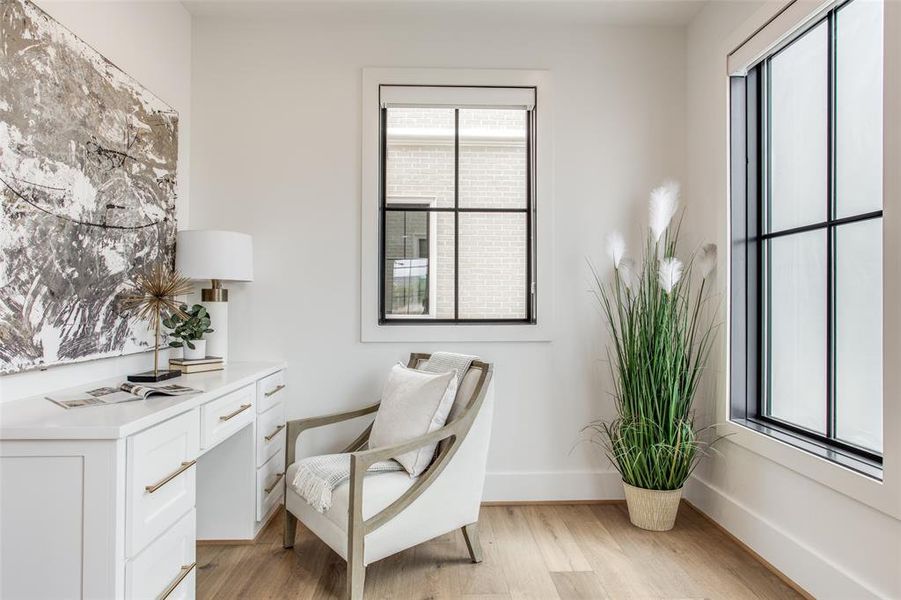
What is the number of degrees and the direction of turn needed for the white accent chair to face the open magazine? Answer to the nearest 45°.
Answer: approximately 45° to its right

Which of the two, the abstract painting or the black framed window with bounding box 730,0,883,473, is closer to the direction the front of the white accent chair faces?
the abstract painting

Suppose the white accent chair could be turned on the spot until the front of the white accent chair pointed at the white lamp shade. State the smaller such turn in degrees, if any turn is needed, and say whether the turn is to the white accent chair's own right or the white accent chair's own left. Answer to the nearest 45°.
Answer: approximately 90° to the white accent chair's own right

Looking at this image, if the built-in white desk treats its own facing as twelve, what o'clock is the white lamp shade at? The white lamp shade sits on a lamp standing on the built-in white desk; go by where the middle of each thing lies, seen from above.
The white lamp shade is roughly at 8 o'clock from the built-in white desk.

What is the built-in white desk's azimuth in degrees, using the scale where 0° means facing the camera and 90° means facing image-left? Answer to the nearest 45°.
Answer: approximately 315°

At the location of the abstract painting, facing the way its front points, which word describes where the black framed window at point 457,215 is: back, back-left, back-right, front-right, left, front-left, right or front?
front-left

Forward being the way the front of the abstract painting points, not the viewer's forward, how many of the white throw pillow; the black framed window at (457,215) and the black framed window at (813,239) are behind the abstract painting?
0

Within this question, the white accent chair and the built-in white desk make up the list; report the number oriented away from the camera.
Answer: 0

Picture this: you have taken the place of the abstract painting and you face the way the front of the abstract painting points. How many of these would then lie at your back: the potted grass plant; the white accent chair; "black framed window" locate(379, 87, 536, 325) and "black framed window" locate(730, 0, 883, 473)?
0

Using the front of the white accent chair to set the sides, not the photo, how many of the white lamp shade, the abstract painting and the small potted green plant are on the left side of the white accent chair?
0

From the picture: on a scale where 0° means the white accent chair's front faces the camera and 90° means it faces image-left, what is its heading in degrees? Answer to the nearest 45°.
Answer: approximately 45°

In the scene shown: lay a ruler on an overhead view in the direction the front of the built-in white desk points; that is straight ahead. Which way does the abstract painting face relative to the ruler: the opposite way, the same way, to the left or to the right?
the same way

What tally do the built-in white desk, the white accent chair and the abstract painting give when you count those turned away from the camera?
0

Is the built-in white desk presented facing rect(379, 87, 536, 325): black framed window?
no

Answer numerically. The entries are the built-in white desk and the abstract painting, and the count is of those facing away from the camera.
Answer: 0

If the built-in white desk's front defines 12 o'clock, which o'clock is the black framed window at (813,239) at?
The black framed window is roughly at 11 o'clock from the built-in white desk.
